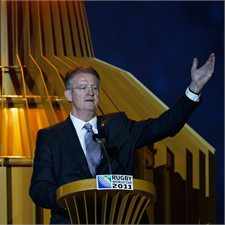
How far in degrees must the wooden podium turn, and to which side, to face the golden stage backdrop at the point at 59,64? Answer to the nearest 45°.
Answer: approximately 180°

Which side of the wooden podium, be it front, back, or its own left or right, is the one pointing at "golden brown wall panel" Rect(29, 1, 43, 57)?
back

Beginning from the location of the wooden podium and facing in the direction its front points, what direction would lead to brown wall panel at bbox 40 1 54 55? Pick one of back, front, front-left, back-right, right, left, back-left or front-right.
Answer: back

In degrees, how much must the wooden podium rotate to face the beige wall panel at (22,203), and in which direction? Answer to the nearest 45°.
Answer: approximately 180°

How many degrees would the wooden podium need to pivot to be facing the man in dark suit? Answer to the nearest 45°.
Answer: approximately 180°

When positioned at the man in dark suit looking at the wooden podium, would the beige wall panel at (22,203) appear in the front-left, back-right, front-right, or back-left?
back-right

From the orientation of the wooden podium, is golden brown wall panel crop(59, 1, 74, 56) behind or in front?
behind

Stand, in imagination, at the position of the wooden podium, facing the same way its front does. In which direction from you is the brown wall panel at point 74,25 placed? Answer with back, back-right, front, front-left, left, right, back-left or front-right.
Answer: back

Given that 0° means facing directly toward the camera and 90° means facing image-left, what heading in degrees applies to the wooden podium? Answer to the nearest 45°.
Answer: approximately 0°
